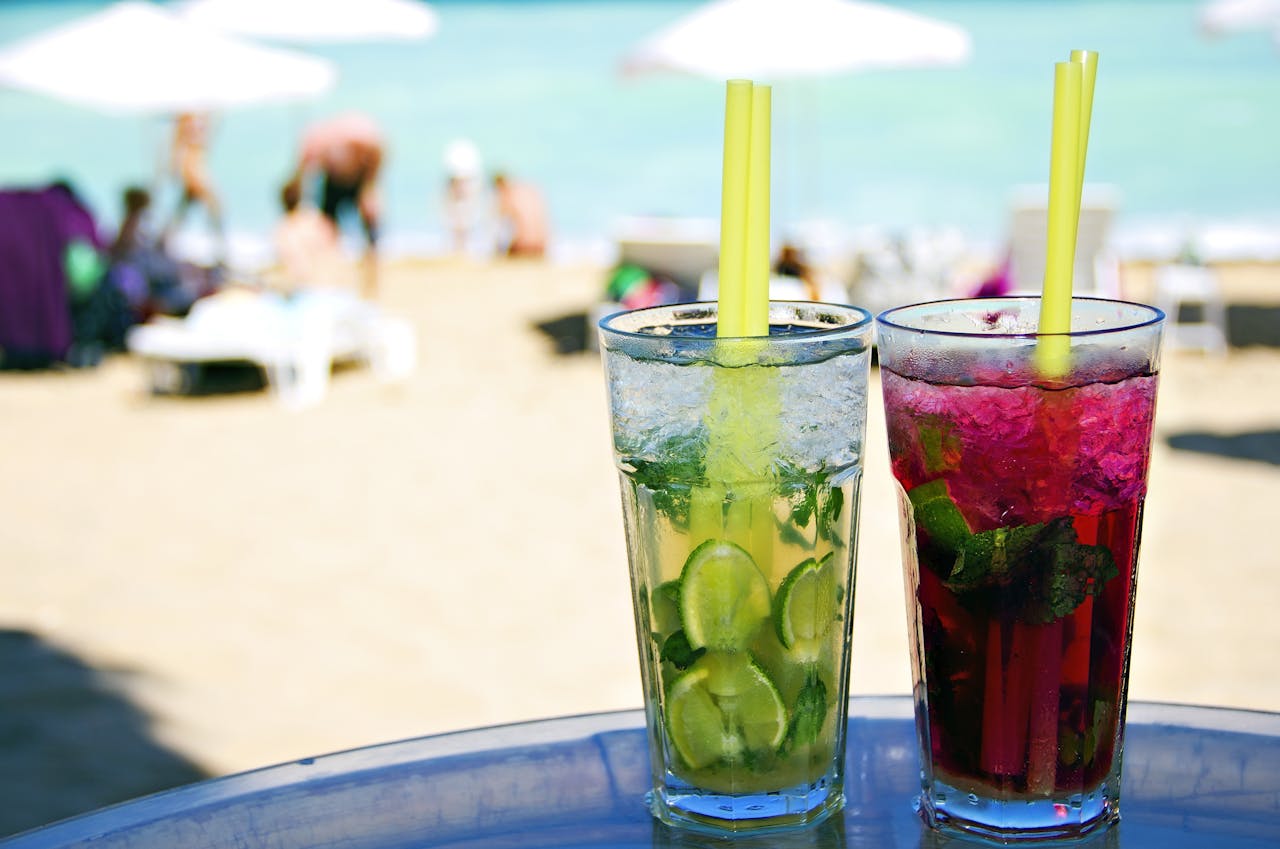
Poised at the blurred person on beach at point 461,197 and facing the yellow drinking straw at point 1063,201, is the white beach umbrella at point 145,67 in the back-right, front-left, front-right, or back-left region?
front-right

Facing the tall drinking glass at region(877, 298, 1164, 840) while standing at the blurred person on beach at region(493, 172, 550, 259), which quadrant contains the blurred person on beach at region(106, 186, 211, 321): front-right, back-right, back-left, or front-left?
front-right

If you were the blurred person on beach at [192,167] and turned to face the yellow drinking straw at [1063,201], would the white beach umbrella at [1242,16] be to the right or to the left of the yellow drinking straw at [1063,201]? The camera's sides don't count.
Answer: left
